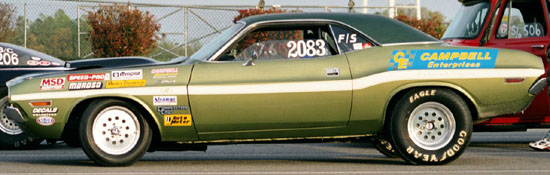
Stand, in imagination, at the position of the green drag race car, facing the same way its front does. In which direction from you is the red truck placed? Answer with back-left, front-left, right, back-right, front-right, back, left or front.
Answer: back-right

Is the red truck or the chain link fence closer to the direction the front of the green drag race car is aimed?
the chain link fence

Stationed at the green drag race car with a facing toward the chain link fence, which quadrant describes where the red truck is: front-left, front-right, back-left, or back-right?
front-right

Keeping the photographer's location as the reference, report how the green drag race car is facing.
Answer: facing to the left of the viewer

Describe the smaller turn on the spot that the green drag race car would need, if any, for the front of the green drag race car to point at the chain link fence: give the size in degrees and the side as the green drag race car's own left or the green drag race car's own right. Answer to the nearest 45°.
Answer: approximately 90° to the green drag race car's own right
